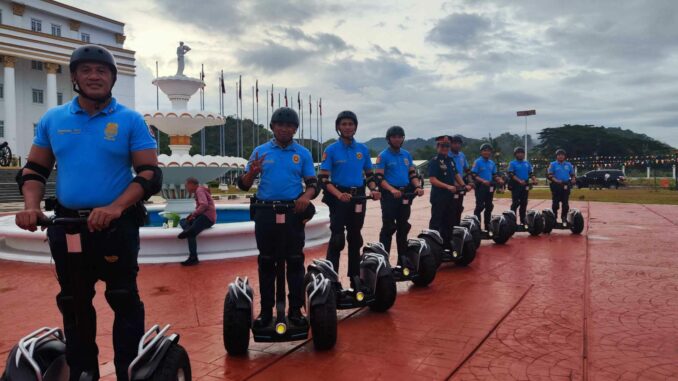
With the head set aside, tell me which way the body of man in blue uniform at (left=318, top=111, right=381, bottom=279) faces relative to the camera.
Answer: toward the camera

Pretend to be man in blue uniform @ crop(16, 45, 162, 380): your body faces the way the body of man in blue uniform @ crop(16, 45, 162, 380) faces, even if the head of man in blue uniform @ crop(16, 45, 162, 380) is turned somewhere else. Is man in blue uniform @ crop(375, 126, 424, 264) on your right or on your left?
on your left

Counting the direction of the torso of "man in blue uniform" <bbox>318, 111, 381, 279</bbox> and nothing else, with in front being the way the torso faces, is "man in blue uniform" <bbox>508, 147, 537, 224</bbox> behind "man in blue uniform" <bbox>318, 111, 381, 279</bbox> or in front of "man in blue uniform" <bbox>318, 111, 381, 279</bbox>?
behind

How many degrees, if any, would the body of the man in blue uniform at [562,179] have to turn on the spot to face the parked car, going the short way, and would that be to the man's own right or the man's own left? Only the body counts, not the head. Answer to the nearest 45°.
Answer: approximately 180°

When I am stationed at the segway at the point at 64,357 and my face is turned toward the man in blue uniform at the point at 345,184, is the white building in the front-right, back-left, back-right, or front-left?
front-left

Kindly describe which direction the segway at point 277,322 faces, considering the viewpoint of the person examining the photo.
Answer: facing the viewer

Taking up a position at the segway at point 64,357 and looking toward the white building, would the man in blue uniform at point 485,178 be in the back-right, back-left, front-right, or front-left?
front-right

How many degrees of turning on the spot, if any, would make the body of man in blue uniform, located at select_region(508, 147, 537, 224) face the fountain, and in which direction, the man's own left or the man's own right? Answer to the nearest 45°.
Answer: approximately 45° to the man's own right

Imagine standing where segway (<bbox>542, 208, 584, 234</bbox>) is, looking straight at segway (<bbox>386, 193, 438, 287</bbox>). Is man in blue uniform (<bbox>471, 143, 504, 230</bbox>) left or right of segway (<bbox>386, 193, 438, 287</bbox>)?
right

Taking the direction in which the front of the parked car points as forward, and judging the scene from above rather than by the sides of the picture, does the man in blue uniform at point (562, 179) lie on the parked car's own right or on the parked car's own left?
on the parked car's own left
